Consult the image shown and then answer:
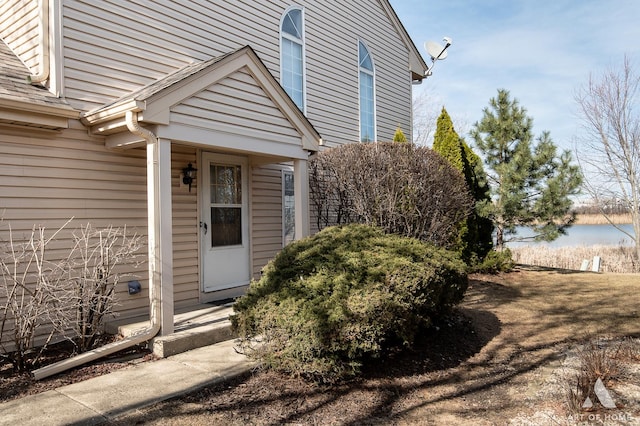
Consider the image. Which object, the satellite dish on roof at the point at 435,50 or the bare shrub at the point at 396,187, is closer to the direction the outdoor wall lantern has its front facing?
the bare shrub

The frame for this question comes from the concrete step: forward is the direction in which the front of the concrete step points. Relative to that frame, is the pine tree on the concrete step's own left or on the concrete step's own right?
on the concrete step's own left

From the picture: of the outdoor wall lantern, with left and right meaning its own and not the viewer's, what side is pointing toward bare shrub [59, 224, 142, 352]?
right

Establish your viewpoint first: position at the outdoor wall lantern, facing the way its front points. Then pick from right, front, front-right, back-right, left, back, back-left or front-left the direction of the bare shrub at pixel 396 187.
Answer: front-left

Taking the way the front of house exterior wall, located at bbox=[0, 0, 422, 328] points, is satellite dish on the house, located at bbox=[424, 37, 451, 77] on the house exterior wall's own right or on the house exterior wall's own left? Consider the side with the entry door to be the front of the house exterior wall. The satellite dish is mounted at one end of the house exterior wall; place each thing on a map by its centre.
on the house exterior wall's own left

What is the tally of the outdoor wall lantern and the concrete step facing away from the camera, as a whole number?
0

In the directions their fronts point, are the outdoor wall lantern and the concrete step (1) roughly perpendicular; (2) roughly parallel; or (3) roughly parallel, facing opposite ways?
roughly parallel

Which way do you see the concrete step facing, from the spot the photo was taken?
facing the viewer and to the right of the viewer

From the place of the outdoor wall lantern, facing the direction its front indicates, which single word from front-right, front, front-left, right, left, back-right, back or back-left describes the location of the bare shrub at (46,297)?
right

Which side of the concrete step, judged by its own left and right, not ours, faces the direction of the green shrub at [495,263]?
left

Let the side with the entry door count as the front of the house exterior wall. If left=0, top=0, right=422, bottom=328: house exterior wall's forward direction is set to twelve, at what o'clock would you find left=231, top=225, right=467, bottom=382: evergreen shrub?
The evergreen shrub is roughly at 12 o'clock from the house exterior wall.

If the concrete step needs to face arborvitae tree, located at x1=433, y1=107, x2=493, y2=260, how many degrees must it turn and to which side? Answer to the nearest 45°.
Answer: approximately 90° to its left

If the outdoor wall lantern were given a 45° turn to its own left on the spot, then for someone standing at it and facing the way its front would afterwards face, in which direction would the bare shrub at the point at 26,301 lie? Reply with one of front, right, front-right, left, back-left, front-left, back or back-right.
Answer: back-right

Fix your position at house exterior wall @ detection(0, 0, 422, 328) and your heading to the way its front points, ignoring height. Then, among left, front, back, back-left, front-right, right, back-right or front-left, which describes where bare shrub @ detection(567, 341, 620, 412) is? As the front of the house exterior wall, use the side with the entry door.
front

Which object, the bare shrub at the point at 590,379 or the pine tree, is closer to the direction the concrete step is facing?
the bare shrub

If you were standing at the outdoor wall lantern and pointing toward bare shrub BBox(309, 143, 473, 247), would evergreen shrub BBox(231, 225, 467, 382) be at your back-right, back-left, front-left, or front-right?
front-right

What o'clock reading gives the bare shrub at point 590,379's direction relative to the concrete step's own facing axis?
The bare shrub is roughly at 12 o'clock from the concrete step.
